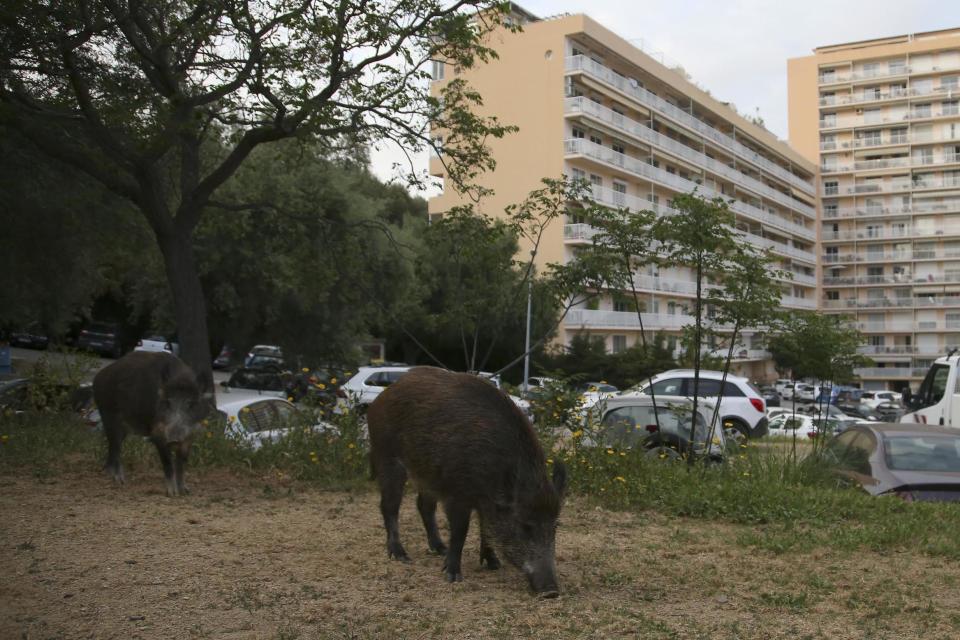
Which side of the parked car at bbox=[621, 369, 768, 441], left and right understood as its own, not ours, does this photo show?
left

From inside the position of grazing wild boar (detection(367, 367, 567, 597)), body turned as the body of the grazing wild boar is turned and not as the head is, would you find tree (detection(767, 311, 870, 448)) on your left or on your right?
on your left

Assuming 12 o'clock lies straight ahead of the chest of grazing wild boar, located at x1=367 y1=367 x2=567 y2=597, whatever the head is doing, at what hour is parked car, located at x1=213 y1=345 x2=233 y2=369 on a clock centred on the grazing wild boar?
The parked car is roughly at 7 o'clock from the grazing wild boar.

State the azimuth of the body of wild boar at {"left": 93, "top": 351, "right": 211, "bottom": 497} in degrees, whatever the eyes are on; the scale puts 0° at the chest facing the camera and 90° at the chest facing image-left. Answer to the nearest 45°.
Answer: approximately 315°

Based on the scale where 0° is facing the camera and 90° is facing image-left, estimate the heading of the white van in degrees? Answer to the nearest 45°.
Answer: approximately 90°

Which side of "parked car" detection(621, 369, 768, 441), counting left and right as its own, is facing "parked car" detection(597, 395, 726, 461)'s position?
left

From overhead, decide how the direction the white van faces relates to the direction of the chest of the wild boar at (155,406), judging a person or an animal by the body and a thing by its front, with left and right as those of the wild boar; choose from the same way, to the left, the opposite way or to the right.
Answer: the opposite way

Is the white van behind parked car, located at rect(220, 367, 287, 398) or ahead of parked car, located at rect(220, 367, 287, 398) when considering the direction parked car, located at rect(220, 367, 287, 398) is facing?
behind
